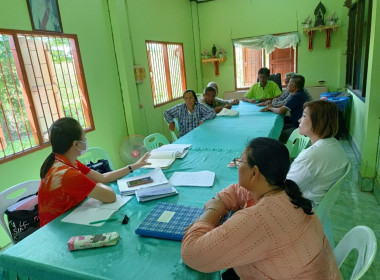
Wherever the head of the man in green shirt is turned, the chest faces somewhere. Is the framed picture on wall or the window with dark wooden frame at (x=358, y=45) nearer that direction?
the framed picture on wall

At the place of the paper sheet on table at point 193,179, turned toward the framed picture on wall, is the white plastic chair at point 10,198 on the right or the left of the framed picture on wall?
left

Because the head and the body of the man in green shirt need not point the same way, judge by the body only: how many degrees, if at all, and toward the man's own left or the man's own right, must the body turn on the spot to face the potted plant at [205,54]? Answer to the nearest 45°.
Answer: approximately 135° to the man's own right

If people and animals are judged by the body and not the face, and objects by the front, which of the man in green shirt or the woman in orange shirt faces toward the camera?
the man in green shirt

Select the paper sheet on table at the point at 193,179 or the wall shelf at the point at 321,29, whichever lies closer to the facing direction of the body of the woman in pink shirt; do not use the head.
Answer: the paper sheet on table

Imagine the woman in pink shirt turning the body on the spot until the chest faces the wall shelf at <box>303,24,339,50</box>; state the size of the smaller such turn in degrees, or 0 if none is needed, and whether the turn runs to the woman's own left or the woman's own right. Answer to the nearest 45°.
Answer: approximately 45° to the woman's own right

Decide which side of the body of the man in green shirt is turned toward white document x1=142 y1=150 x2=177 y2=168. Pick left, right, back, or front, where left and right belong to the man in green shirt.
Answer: front

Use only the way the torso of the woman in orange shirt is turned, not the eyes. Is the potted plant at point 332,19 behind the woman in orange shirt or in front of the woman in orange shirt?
in front

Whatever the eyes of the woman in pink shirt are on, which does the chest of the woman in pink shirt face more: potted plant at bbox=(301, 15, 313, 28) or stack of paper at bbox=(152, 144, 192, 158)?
the stack of paper

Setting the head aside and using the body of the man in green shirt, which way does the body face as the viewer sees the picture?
toward the camera

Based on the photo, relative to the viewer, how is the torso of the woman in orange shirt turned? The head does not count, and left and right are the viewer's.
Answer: facing away from the viewer and to the right of the viewer

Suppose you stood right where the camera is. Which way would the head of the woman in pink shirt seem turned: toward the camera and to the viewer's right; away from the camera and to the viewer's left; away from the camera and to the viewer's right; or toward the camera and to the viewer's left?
away from the camera and to the viewer's left

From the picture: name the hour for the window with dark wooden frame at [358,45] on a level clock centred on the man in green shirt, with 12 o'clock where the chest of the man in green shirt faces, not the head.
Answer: The window with dark wooden frame is roughly at 9 o'clock from the man in green shirt.

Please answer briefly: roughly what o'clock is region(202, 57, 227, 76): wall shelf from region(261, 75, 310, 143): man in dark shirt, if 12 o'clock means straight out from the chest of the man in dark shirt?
The wall shelf is roughly at 2 o'clock from the man in dark shirt.

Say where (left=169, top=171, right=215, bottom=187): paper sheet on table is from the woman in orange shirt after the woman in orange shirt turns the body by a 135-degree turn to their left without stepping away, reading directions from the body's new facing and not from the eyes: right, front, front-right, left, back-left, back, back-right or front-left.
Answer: back

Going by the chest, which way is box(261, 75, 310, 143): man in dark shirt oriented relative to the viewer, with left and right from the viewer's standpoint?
facing to the left of the viewer
